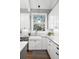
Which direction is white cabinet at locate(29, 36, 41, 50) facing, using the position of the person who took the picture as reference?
facing the viewer
